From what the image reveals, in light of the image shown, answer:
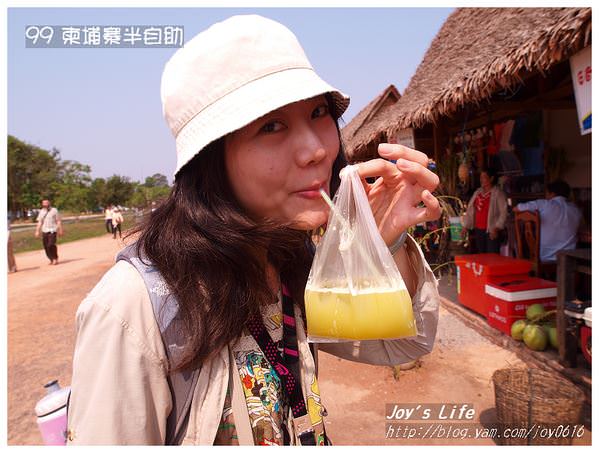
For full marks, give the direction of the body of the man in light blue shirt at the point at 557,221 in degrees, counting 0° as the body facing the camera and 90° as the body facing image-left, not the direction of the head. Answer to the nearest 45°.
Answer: approximately 135°

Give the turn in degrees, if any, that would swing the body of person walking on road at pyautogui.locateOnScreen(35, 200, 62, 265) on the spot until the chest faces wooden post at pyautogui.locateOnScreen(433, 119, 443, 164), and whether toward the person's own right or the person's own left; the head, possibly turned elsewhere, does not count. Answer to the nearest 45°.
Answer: approximately 45° to the person's own left

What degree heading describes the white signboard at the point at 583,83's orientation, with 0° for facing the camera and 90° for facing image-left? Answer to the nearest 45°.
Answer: approximately 45°

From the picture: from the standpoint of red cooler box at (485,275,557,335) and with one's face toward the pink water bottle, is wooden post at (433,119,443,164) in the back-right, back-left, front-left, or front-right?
back-right

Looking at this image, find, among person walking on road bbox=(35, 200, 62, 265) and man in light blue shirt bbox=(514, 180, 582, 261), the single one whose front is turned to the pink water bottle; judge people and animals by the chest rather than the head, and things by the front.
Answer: the person walking on road

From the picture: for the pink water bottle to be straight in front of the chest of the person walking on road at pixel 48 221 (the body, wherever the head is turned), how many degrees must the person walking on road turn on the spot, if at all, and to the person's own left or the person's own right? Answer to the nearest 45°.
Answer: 0° — they already face it

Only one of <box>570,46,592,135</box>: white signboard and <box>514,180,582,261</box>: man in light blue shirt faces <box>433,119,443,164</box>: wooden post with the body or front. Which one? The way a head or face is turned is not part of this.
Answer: the man in light blue shirt

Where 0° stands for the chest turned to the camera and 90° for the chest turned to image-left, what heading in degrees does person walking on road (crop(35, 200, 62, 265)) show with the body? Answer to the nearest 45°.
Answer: approximately 0°

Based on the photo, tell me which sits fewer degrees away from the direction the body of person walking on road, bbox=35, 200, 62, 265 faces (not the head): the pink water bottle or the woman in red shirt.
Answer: the pink water bottle

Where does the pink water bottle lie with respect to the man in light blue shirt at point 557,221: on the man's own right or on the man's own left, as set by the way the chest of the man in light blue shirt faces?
on the man's own left

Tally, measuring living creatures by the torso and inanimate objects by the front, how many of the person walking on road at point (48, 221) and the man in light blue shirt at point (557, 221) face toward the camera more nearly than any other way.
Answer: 1
